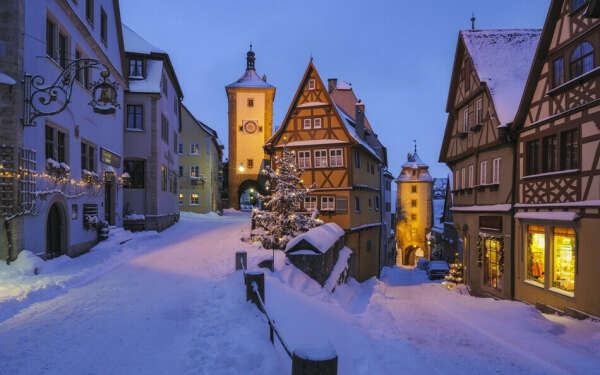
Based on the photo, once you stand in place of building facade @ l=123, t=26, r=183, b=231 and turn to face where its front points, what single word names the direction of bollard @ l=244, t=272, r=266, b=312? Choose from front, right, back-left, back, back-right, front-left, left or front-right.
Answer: front-right

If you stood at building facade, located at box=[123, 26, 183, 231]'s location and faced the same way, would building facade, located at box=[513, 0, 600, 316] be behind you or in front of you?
in front

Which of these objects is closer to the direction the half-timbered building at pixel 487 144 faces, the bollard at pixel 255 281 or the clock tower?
the bollard

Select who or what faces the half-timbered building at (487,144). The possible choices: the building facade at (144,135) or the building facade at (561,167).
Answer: the building facade at (144,135)

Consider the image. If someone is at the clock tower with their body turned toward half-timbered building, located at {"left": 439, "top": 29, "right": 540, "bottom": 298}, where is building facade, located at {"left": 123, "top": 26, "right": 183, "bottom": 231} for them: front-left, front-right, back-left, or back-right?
front-right

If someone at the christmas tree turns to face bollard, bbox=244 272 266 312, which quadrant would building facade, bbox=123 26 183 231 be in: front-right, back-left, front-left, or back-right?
back-right

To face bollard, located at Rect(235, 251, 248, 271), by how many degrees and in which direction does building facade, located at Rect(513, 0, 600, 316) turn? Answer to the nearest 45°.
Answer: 0° — it already faces it

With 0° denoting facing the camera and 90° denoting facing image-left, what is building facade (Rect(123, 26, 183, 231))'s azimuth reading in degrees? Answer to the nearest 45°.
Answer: approximately 315°

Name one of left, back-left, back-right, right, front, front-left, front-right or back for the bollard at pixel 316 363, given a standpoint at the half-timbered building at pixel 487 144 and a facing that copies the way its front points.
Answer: front-left

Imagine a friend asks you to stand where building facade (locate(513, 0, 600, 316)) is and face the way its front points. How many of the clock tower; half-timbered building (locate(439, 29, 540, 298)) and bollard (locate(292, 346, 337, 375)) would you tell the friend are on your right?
2

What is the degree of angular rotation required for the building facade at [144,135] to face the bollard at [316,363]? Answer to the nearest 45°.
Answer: approximately 45° to its right

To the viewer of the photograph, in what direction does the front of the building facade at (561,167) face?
facing the viewer and to the left of the viewer

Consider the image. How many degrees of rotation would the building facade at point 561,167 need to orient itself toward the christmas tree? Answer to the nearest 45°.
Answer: approximately 45° to its right

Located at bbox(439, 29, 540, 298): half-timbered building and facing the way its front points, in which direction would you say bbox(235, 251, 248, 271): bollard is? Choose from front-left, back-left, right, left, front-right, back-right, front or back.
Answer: front

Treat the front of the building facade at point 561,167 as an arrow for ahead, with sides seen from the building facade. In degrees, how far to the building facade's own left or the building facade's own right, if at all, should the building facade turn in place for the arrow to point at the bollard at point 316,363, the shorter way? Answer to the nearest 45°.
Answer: approximately 45° to the building facade's own left

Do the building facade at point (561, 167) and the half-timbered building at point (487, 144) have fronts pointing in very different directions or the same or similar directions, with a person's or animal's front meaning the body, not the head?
same or similar directions

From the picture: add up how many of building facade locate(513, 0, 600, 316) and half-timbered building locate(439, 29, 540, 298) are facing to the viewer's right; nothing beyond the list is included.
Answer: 0

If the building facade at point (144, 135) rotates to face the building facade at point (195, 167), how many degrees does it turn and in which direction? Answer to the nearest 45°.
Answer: approximately 135° to its left
